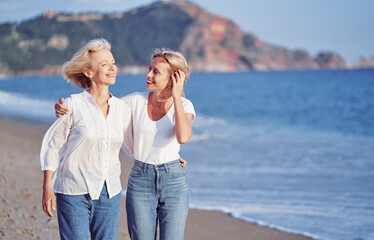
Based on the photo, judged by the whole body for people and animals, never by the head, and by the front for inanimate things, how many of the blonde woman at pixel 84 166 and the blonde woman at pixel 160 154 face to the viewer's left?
0

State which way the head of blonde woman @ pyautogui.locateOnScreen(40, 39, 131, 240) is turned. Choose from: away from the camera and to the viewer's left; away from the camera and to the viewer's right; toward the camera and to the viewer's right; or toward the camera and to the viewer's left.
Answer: toward the camera and to the viewer's right

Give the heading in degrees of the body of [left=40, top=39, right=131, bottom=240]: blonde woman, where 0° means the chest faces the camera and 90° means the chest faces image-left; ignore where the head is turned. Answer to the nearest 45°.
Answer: approximately 315°

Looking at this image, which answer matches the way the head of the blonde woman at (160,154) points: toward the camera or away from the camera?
toward the camera

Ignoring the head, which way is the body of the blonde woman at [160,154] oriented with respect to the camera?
toward the camera
